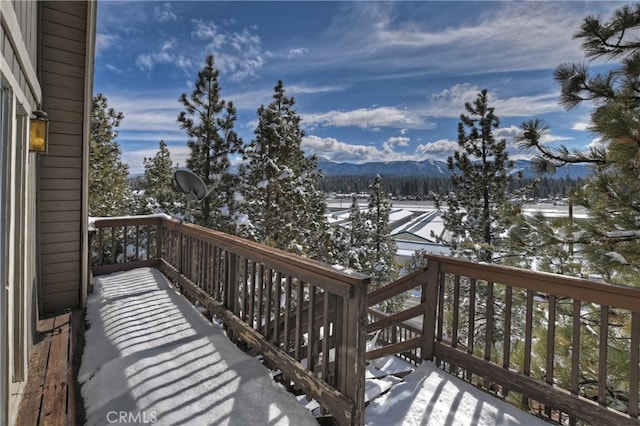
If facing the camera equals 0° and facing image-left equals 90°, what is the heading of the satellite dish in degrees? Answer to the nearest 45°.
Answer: approximately 225°

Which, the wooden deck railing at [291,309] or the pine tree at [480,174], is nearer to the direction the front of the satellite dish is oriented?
the pine tree

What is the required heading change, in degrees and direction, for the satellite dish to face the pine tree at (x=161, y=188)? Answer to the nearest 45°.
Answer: approximately 45° to its left

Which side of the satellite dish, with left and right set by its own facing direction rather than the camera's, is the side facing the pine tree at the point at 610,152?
right

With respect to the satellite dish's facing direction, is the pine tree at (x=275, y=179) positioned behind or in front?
in front

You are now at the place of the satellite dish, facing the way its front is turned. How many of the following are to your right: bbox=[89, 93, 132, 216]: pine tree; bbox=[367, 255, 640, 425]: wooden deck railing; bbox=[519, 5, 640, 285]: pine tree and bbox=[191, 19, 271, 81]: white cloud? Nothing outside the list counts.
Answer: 2

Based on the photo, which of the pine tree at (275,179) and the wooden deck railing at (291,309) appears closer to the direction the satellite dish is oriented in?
the pine tree
